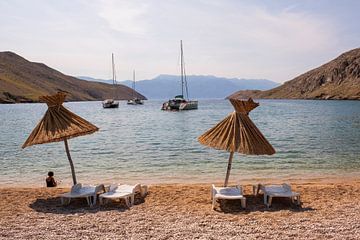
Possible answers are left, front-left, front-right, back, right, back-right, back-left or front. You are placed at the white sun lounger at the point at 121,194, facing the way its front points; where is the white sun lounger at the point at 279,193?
back-left

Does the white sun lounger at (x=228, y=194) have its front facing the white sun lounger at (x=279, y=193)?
no

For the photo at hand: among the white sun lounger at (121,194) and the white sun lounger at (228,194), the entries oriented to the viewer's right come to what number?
0
